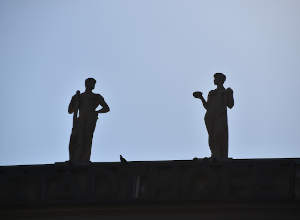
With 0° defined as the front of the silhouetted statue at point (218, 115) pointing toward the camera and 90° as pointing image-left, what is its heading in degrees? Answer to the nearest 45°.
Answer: approximately 45°

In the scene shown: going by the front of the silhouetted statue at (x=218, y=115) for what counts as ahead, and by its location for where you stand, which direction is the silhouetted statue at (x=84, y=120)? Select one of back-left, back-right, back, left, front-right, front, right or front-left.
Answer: front-right
